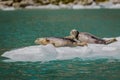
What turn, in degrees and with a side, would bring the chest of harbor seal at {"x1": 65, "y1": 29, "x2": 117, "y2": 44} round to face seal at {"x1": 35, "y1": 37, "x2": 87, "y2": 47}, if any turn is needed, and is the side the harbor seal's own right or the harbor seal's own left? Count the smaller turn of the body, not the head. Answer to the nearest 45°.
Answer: approximately 45° to the harbor seal's own left

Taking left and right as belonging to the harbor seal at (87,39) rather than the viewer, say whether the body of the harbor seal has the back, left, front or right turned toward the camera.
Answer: left
